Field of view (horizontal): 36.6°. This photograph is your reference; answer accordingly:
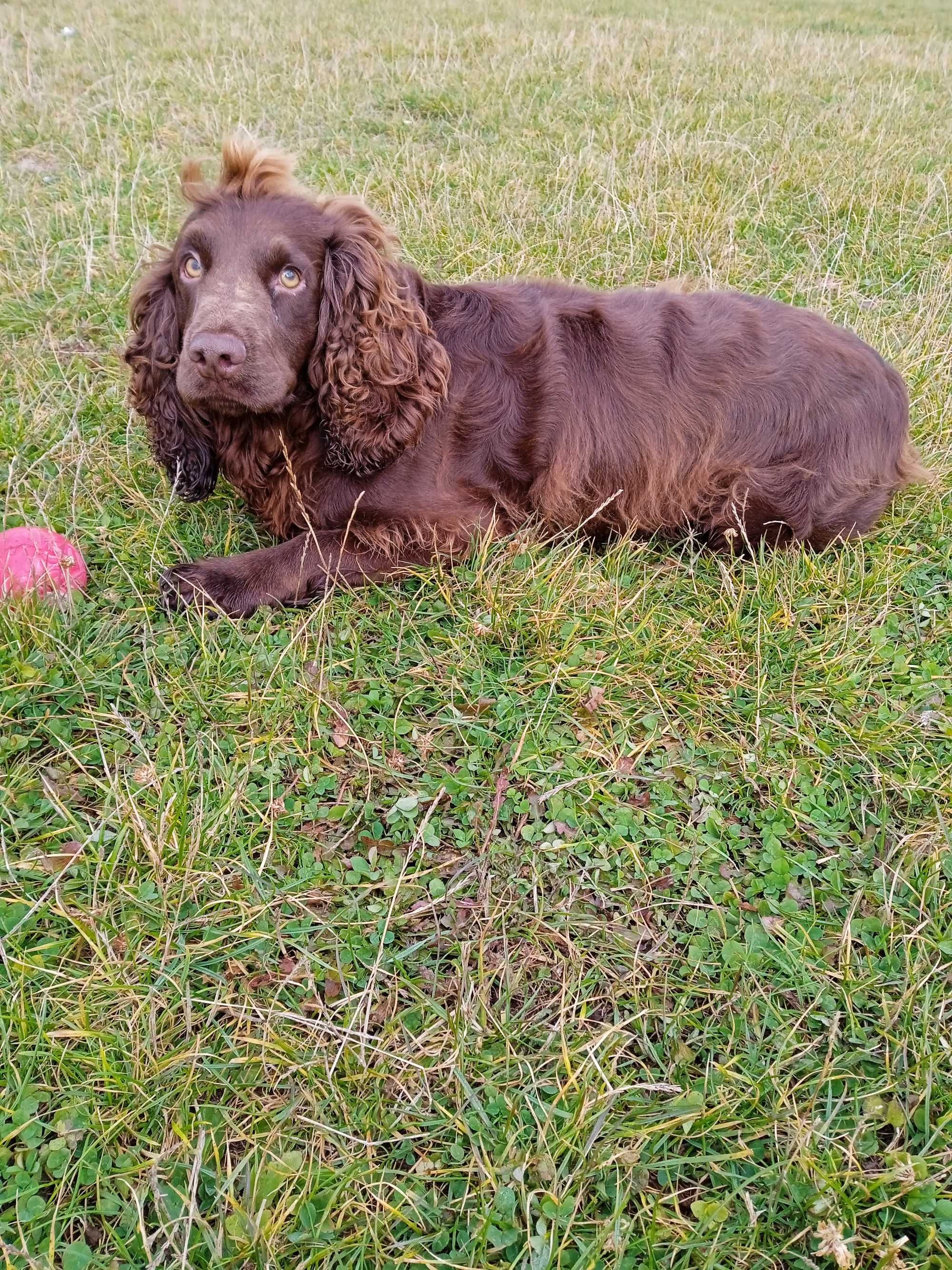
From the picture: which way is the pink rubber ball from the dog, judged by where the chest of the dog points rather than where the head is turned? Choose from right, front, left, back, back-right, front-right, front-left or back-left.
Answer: front-left

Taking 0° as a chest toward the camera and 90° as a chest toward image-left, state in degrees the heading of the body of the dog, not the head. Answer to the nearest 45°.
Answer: approximately 90°
